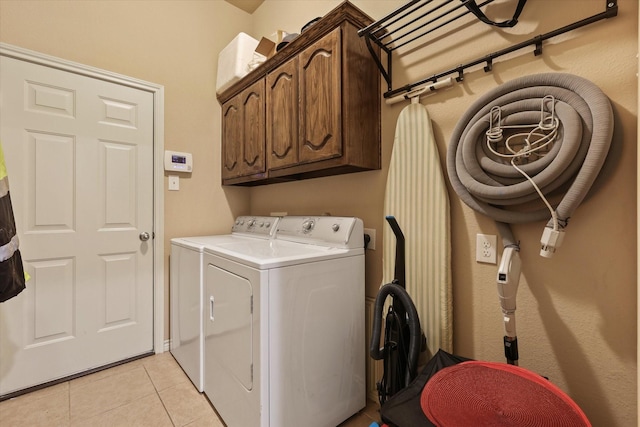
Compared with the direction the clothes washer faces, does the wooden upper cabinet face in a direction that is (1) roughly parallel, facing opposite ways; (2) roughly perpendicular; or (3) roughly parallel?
roughly parallel

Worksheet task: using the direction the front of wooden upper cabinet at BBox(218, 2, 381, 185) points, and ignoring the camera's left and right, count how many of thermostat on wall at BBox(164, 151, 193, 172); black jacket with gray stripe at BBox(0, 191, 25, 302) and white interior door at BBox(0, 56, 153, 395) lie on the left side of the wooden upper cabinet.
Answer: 0

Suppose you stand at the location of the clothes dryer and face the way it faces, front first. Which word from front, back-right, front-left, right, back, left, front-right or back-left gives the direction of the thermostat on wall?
right

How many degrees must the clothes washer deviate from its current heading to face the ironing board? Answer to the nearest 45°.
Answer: approximately 90° to its left

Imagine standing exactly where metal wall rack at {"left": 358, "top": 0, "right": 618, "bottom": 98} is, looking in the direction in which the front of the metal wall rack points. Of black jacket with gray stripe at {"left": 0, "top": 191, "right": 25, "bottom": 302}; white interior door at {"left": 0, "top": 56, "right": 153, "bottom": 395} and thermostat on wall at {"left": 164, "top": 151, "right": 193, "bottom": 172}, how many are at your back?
0

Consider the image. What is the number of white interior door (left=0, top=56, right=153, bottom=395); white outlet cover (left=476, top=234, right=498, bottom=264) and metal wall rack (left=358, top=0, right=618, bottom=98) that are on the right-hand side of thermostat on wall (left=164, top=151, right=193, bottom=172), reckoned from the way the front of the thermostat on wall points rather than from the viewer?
1

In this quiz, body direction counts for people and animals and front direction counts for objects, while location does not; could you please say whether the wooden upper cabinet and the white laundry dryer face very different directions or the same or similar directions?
same or similar directions

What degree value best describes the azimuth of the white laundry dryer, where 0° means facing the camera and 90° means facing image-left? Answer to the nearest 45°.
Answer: approximately 45°

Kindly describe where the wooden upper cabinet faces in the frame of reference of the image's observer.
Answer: facing the viewer and to the left of the viewer
